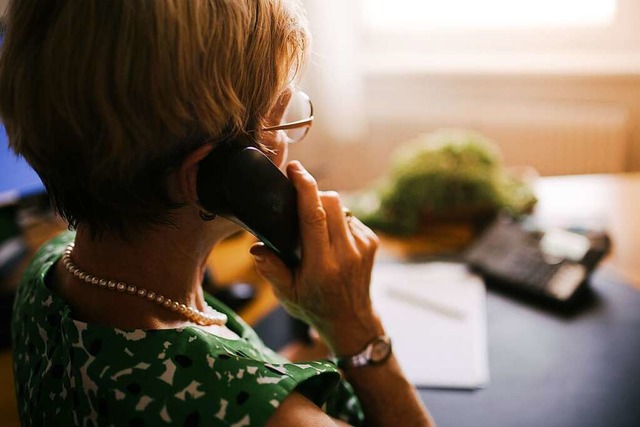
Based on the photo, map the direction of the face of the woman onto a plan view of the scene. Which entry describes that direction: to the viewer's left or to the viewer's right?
to the viewer's right

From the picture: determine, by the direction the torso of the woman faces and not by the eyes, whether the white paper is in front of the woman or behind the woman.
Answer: in front

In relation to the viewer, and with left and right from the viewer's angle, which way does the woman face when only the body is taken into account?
facing away from the viewer and to the right of the viewer

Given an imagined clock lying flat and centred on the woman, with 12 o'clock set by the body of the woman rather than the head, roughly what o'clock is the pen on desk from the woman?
The pen on desk is roughly at 12 o'clock from the woman.
